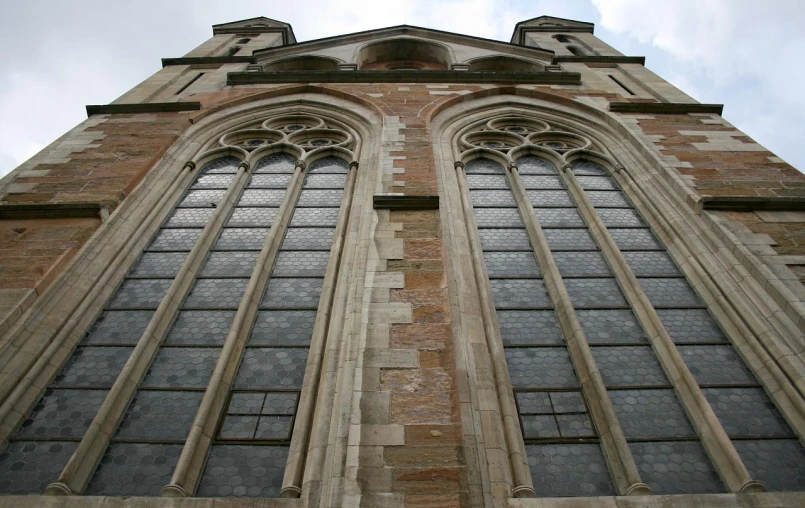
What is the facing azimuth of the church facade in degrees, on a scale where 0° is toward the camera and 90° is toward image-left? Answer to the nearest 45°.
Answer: approximately 0°
